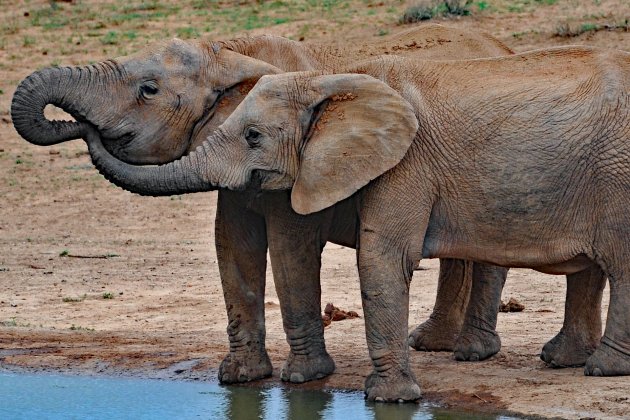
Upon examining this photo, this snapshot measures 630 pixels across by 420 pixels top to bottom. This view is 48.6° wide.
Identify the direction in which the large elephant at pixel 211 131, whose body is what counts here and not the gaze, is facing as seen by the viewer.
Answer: to the viewer's left

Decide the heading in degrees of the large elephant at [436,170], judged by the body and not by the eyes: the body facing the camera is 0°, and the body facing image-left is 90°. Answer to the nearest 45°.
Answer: approximately 90°

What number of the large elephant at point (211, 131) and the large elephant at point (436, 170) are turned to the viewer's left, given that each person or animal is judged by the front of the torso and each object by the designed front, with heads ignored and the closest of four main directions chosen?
2

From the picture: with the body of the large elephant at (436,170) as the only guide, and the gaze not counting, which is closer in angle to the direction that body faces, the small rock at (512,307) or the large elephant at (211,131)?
the large elephant

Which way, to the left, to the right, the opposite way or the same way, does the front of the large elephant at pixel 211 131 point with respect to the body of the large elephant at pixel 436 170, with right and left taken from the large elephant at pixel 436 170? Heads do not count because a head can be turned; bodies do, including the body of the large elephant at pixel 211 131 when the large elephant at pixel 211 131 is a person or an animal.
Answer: the same way
